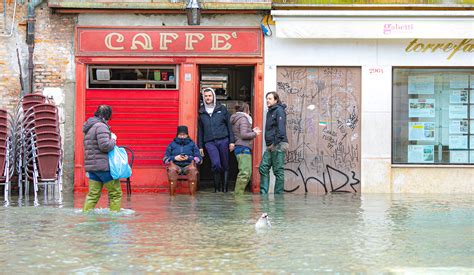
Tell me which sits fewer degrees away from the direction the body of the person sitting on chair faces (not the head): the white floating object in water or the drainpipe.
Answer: the white floating object in water

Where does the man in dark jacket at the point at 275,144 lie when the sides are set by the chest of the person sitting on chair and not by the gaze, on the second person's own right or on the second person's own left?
on the second person's own left

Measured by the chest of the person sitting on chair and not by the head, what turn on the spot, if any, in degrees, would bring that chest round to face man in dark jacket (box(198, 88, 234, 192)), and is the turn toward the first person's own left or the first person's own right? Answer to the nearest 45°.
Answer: approximately 135° to the first person's own left

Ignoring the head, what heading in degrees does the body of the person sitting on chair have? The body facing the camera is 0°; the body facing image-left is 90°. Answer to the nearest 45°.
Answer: approximately 0°

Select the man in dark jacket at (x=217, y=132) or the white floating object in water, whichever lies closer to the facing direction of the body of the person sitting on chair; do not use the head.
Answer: the white floating object in water

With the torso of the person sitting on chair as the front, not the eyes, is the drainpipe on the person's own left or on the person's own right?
on the person's own right

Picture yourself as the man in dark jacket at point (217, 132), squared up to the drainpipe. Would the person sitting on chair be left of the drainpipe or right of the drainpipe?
left

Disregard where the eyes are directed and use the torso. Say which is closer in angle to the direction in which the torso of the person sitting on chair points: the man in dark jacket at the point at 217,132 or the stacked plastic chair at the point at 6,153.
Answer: the stacked plastic chair

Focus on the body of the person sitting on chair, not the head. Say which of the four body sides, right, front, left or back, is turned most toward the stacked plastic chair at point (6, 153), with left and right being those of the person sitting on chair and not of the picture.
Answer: right
